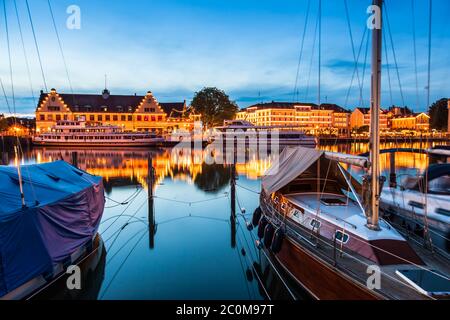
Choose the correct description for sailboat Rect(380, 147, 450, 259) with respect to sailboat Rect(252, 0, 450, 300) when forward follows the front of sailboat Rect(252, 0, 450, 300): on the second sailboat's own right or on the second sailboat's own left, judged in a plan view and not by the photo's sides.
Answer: on the second sailboat's own left

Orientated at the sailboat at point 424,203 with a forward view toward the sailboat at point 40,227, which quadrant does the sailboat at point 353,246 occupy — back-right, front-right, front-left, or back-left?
front-left

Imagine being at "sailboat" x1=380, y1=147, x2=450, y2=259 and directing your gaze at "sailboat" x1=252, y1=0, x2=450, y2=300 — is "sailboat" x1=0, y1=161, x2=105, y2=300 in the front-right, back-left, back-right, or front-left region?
front-right

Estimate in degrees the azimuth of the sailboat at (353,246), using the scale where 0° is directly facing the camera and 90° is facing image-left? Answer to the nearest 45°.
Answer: approximately 315°

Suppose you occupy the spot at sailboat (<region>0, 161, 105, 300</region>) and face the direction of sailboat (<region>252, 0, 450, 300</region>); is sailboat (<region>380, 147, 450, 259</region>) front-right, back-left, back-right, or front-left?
front-left

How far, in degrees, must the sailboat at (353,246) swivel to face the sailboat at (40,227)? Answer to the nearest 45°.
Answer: approximately 135° to its right

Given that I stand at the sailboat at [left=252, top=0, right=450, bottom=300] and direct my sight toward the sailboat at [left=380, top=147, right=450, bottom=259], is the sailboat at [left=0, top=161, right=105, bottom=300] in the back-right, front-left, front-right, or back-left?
back-left

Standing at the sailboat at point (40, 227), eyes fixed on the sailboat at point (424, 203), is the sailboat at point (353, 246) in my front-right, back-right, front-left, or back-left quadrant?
front-right
